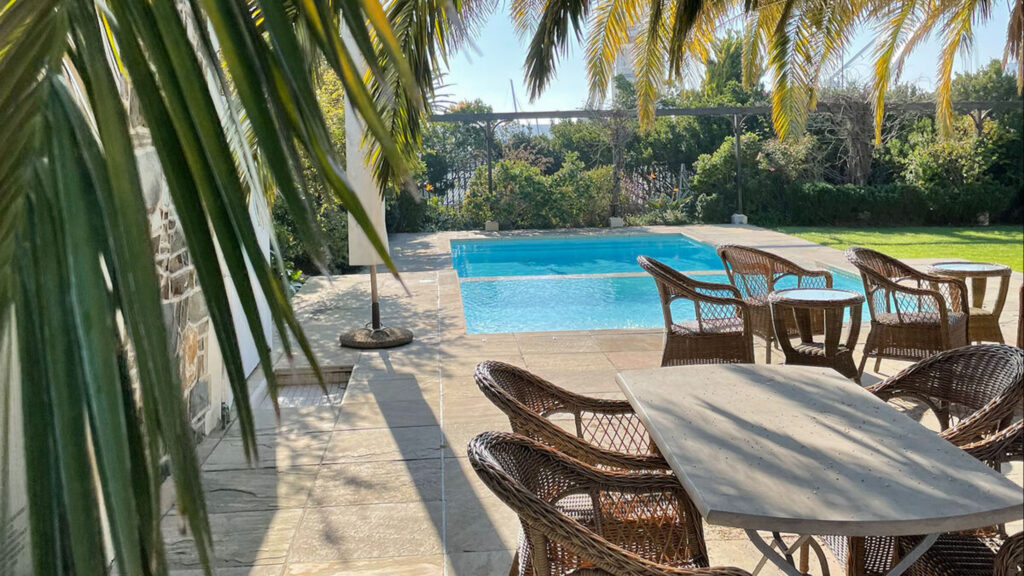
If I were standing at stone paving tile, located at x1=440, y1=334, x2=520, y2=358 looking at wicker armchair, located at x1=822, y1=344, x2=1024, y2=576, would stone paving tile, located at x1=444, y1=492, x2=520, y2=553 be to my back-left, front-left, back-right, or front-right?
front-right

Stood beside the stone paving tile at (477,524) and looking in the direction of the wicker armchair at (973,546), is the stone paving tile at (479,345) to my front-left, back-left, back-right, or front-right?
back-left

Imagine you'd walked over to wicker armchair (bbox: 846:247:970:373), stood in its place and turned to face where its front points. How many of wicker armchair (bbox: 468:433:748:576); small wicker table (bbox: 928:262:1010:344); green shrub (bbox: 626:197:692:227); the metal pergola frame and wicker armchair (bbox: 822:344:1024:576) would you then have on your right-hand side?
2

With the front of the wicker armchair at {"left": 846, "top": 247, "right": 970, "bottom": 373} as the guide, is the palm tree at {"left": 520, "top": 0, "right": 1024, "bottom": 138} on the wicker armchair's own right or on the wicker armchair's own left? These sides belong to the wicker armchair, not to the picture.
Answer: on the wicker armchair's own left

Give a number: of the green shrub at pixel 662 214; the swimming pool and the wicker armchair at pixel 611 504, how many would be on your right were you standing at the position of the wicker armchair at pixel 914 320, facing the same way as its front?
1
